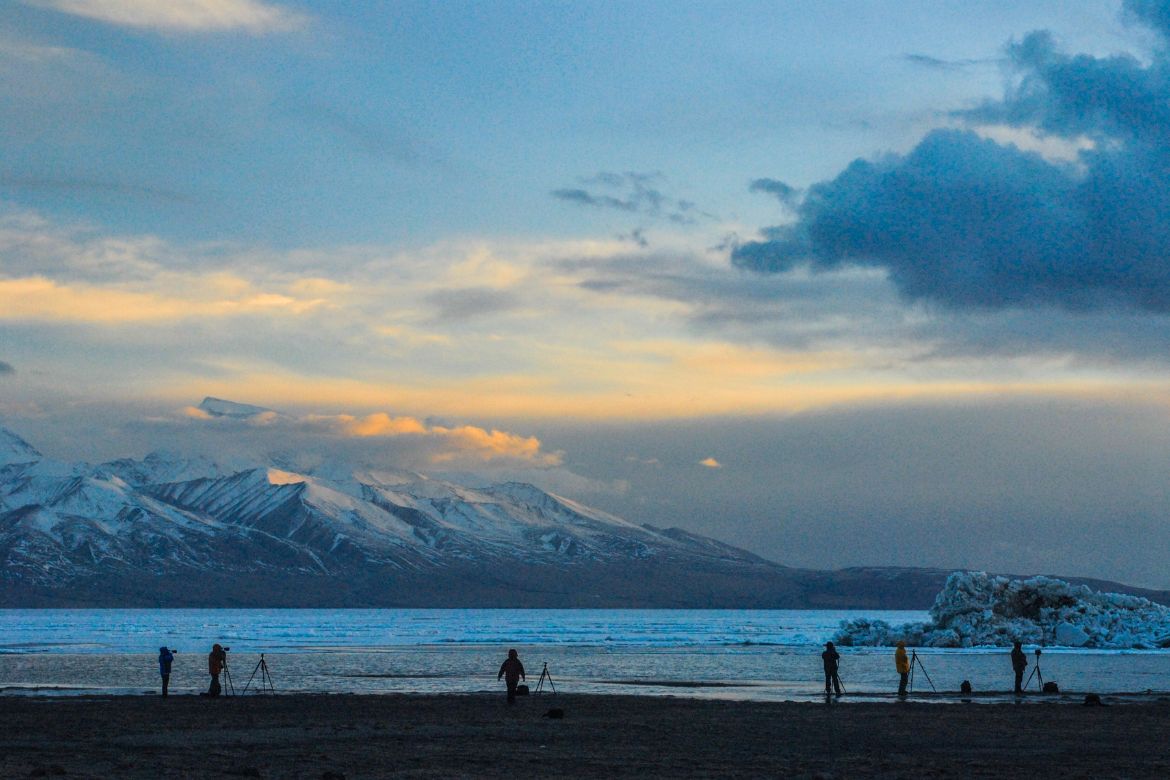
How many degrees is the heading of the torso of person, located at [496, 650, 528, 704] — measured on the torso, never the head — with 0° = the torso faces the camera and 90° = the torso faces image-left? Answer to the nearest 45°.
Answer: approximately 180°
